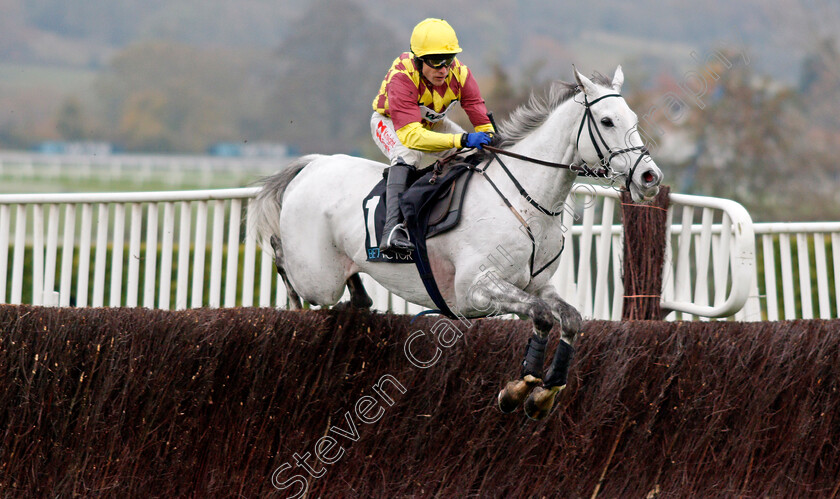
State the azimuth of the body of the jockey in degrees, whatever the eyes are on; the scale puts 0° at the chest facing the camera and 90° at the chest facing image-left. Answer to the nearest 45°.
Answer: approximately 315°
